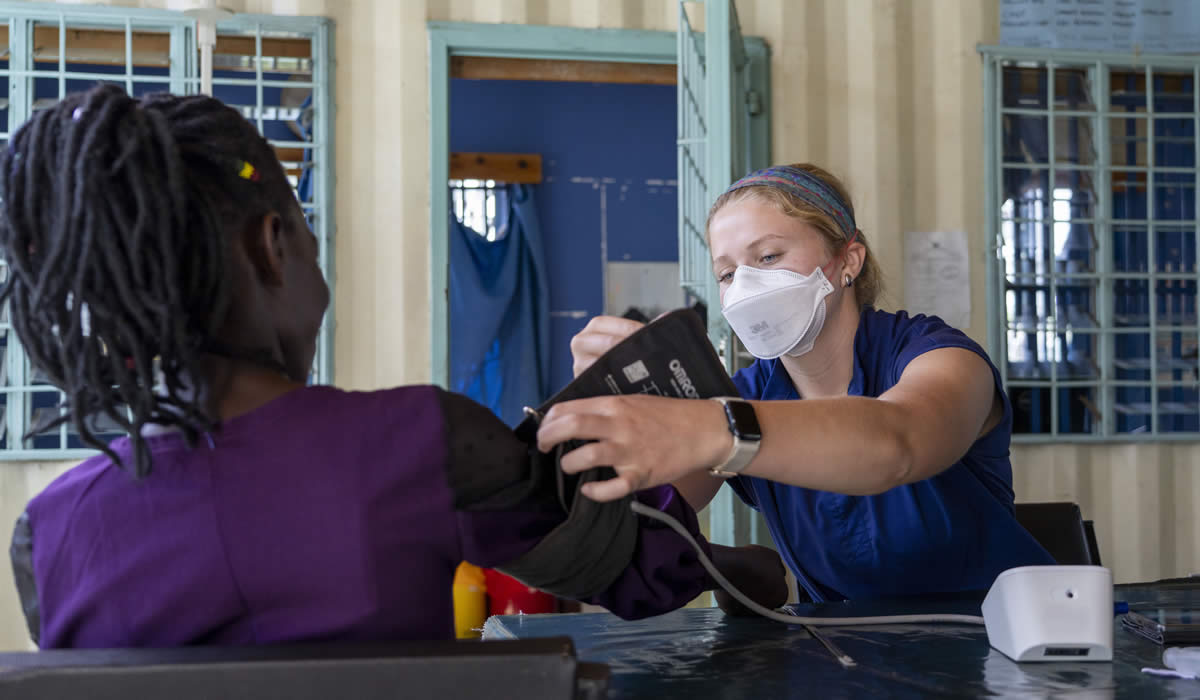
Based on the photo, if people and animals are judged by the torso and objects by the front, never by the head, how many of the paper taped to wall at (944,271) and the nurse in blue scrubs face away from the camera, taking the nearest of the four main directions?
0

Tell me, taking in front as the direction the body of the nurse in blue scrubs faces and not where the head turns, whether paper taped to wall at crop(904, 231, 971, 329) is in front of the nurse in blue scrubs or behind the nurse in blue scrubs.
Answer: behind

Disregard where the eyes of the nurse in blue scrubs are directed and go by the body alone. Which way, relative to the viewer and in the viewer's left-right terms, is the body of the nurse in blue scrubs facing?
facing the viewer and to the left of the viewer

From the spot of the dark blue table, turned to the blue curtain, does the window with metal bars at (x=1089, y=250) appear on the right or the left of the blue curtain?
right

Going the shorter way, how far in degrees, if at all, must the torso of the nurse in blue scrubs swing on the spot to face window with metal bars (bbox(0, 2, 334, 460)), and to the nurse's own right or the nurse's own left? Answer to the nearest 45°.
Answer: approximately 90° to the nurse's own right

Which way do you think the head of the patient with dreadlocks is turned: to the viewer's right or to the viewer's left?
to the viewer's right

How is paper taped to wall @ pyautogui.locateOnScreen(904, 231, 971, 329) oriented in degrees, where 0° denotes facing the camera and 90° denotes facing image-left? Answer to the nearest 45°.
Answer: approximately 0°

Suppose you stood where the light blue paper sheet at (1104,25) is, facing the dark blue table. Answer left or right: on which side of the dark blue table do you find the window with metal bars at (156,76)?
right

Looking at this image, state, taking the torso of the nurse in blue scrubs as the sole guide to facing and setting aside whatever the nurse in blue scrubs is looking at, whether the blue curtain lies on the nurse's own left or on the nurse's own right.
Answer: on the nurse's own right

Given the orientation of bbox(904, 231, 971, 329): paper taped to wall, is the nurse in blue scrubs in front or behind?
in front

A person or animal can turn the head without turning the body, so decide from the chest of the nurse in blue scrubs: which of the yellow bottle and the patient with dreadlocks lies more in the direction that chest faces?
the patient with dreadlocks

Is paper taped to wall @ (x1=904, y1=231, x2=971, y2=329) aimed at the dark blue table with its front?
yes

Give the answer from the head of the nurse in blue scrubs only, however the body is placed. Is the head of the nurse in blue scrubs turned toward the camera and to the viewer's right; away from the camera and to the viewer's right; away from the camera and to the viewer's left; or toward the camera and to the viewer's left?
toward the camera and to the viewer's left

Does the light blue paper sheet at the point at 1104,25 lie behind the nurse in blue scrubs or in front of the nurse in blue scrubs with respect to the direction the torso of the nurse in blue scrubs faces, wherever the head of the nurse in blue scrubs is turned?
behind

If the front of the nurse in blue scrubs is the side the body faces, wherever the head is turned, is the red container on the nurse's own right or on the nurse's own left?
on the nurse's own right

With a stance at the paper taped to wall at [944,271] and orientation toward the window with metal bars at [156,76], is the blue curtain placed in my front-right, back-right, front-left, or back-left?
front-right
